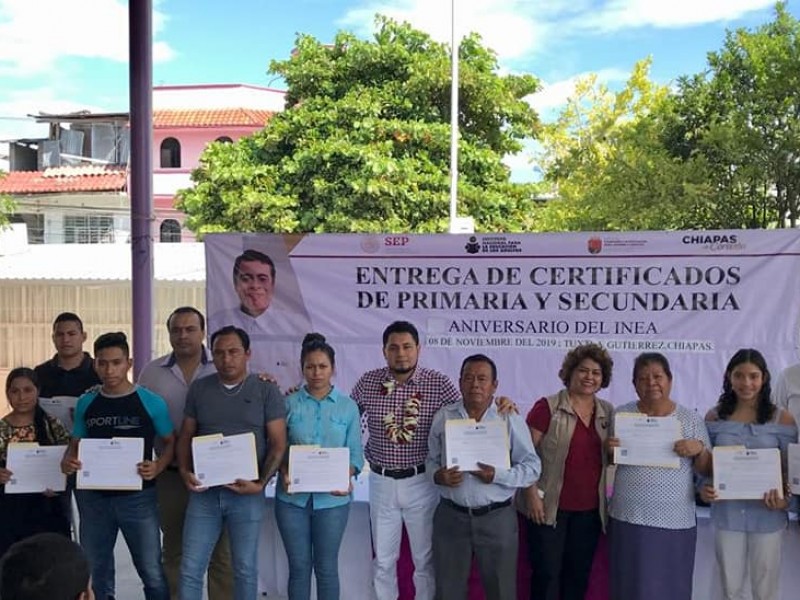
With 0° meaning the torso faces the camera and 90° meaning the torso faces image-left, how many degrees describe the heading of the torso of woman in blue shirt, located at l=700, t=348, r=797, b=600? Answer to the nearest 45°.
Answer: approximately 0°

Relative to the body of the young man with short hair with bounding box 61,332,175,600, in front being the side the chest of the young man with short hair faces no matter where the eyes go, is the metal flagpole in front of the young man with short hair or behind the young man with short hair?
behind

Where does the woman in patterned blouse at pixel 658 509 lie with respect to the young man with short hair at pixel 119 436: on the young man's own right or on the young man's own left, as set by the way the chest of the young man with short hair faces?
on the young man's own left

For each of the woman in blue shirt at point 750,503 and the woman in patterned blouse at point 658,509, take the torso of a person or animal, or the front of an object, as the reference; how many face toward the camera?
2

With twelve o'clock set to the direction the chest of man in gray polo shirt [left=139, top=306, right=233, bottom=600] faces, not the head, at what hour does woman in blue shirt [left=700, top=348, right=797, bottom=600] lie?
The woman in blue shirt is roughly at 10 o'clock from the man in gray polo shirt.

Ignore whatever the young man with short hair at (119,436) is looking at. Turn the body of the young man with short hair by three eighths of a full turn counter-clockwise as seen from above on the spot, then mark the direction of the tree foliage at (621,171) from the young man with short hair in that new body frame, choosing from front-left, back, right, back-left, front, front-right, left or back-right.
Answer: front

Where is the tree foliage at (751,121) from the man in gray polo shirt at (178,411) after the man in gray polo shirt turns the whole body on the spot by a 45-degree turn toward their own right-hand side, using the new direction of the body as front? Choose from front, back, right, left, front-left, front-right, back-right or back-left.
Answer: back

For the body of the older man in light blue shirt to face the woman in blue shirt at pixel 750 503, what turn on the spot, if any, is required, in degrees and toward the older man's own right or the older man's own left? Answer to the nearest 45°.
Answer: approximately 90° to the older man's own left

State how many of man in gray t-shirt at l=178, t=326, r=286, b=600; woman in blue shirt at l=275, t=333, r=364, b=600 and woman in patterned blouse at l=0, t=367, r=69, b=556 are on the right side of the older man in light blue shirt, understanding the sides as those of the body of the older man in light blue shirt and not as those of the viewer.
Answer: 3

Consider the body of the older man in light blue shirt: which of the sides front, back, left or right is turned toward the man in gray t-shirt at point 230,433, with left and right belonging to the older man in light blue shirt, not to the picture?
right

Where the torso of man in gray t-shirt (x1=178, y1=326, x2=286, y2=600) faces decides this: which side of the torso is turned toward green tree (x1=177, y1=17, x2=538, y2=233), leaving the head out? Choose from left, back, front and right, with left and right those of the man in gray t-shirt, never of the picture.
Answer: back
